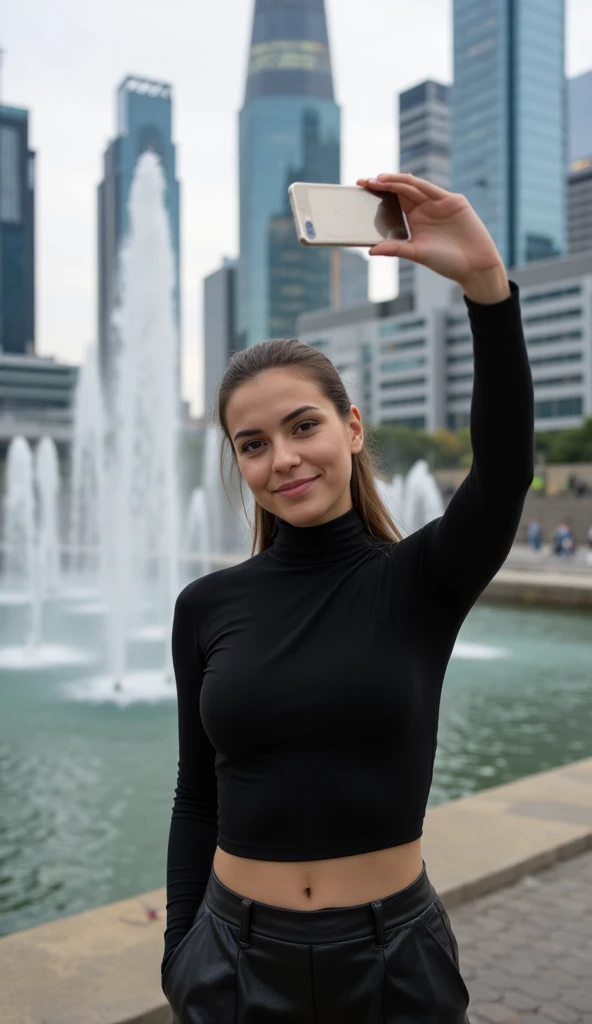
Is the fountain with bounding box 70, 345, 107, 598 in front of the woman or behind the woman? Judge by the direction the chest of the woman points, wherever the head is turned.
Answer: behind

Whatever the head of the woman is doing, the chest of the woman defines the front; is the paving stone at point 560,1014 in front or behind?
behind

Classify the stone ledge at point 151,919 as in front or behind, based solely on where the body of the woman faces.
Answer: behind

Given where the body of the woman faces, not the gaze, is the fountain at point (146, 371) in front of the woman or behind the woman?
behind

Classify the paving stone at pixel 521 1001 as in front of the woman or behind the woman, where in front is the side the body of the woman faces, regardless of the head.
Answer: behind

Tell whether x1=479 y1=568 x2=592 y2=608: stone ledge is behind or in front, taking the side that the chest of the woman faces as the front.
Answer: behind

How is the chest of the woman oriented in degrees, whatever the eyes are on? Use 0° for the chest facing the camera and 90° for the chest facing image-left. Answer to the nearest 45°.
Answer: approximately 0°
